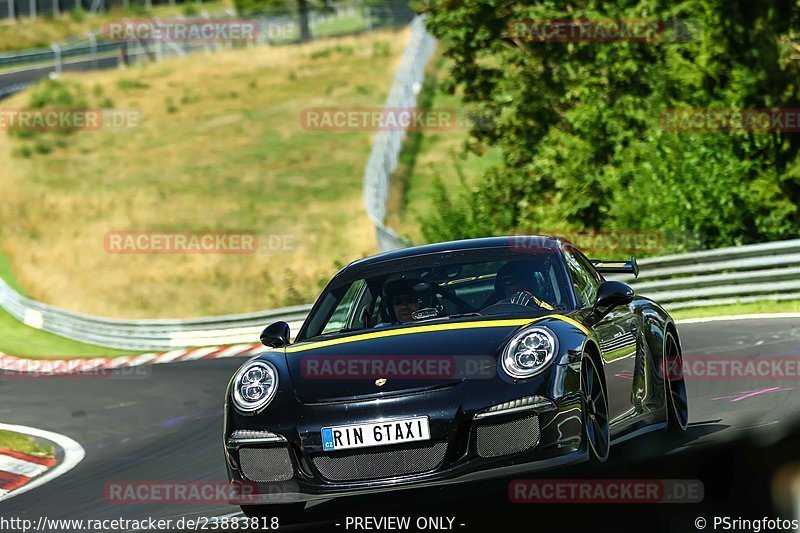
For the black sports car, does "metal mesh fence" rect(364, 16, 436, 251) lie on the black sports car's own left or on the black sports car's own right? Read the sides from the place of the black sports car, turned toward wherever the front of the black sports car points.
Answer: on the black sports car's own right

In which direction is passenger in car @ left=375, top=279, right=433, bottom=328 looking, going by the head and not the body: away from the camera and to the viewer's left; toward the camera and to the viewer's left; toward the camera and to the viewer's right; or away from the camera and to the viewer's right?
toward the camera and to the viewer's left

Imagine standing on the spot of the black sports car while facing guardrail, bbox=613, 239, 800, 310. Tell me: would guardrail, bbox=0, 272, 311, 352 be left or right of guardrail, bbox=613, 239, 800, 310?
left

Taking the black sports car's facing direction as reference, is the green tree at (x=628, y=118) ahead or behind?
behind

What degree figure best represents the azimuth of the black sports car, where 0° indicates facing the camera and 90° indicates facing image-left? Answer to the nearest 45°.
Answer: approximately 45°
